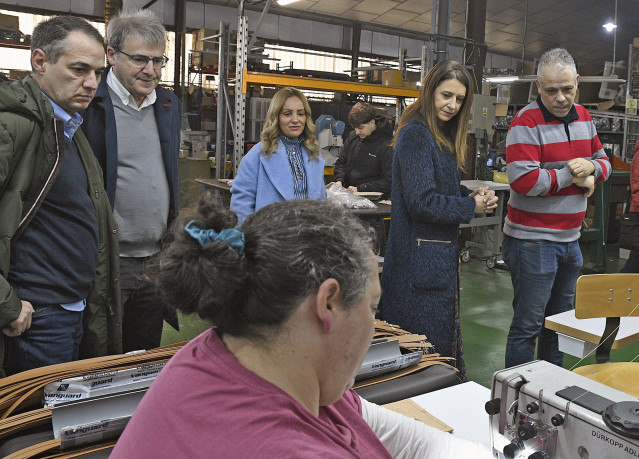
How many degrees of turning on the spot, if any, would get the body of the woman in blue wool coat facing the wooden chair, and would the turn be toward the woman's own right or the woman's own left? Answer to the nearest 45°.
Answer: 0° — they already face it

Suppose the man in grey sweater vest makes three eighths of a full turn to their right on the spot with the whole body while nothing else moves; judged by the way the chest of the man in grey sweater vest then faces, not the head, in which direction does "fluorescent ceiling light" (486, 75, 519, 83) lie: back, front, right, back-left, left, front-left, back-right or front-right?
back-right

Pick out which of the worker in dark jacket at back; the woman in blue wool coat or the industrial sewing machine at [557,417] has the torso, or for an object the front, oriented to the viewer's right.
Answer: the woman in blue wool coat

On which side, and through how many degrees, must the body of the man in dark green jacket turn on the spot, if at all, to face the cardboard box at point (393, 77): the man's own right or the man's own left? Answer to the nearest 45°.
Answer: approximately 90° to the man's own left

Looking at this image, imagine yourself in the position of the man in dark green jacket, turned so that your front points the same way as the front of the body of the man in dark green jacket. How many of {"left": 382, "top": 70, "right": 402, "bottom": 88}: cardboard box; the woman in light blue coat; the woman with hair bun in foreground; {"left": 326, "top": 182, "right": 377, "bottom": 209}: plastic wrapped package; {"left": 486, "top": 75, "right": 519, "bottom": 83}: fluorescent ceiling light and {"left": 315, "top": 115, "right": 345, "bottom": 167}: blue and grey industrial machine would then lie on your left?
5

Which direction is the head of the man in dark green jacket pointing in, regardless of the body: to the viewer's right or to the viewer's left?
to the viewer's right

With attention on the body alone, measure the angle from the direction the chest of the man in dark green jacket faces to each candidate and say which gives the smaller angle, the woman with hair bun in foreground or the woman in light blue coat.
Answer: the woman with hair bun in foreground

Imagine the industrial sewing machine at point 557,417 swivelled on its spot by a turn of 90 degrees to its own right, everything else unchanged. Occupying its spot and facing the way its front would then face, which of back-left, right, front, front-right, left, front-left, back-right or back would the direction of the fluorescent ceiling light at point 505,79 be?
front-right

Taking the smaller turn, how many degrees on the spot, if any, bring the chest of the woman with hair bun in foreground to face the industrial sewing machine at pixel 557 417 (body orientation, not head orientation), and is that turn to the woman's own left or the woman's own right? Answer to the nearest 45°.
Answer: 0° — they already face it

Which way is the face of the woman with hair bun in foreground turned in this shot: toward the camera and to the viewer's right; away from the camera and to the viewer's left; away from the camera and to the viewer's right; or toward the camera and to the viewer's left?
away from the camera and to the viewer's right

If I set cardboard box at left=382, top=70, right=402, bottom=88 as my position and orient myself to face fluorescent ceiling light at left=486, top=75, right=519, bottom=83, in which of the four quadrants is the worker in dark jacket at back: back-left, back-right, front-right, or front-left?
back-right

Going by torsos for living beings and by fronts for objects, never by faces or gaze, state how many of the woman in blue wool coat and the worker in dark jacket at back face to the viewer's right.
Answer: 1

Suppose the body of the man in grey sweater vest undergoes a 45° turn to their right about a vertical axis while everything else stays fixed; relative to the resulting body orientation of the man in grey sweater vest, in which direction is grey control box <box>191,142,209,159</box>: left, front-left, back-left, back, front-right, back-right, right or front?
back

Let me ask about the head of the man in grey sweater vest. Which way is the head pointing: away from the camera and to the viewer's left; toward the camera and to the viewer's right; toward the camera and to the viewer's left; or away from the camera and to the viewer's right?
toward the camera and to the viewer's right

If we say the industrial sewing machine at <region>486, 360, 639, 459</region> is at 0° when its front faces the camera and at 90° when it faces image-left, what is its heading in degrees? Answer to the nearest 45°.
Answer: approximately 45°
